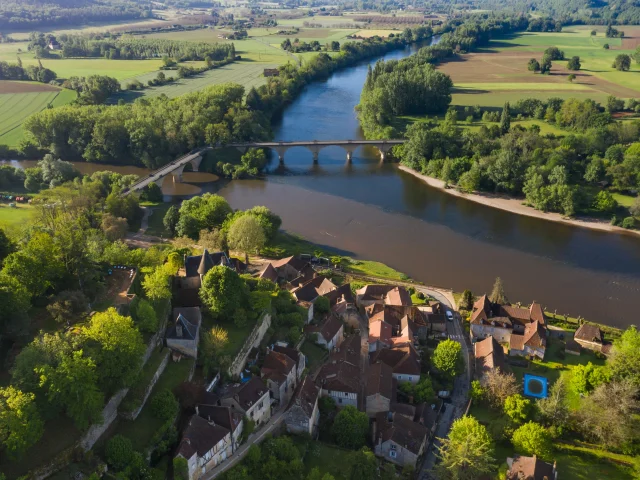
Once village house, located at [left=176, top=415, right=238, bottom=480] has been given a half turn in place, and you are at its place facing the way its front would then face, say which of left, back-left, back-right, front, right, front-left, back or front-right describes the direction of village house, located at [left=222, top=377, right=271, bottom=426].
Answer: right

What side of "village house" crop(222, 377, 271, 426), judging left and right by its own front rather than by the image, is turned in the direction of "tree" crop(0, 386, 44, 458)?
right

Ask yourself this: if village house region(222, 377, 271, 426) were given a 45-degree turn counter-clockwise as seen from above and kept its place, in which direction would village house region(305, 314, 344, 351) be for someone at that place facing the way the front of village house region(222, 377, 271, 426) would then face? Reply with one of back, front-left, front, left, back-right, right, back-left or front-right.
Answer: front-left

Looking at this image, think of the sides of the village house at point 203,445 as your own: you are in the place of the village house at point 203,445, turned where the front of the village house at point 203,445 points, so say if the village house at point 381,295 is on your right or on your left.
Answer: on your left

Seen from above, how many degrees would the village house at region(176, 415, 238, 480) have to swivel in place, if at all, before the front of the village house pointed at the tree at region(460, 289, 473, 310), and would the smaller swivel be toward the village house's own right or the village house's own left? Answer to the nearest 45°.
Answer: approximately 90° to the village house's own left

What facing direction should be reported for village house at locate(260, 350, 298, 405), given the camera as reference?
facing the viewer and to the right of the viewer

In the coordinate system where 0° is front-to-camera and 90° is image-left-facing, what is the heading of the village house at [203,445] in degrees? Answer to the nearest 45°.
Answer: approximately 315°

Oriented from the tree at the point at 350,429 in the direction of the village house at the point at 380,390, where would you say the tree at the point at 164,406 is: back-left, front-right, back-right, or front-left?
back-left

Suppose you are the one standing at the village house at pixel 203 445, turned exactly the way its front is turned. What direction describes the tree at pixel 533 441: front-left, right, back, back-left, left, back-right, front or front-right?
front-left

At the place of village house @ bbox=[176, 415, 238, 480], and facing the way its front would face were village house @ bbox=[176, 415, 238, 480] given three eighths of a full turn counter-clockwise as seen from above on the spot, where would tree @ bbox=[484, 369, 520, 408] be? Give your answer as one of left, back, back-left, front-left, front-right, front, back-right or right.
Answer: right

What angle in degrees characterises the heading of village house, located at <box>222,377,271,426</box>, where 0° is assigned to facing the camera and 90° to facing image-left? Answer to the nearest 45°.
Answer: approximately 315°

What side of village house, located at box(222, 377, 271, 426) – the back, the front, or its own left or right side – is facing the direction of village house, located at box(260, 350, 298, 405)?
left

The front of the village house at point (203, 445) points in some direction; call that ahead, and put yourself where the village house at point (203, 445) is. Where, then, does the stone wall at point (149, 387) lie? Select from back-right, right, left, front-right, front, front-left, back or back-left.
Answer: back
